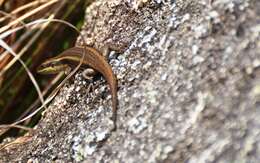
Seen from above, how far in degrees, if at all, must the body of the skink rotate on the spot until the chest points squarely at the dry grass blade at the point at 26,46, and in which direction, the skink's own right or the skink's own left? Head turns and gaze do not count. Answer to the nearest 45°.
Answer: approximately 45° to the skink's own right

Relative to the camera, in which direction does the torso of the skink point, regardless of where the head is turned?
to the viewer's left
